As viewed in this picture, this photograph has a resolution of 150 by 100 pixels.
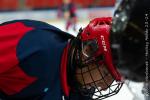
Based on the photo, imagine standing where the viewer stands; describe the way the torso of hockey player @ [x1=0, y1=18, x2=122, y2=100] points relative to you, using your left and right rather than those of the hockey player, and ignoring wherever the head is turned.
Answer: facing to the right of the viewer
